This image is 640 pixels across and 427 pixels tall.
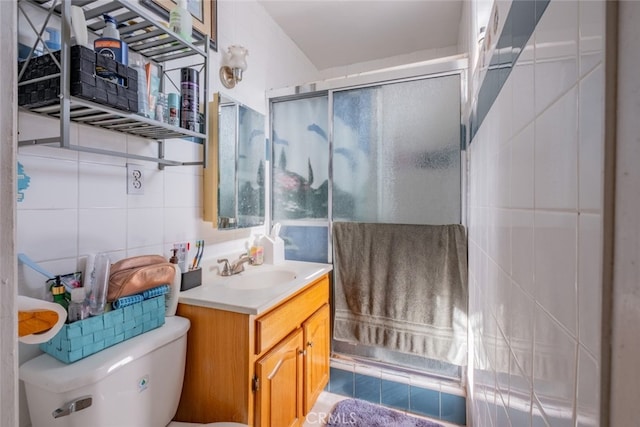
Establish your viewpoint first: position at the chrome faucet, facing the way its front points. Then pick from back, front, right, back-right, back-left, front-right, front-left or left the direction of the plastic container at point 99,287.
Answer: right

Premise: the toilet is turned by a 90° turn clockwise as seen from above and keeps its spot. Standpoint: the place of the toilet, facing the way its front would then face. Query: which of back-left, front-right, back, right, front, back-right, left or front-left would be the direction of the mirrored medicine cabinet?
back

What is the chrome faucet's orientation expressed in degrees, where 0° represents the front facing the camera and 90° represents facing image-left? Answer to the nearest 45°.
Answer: approximately 315°

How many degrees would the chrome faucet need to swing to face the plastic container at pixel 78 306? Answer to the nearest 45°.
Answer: approximately 90° to its right

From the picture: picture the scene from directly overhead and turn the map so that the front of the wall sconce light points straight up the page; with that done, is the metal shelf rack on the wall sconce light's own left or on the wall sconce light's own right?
on the wall sconce light's own right

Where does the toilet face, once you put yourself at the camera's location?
facing the viewer and to the right of the viewer

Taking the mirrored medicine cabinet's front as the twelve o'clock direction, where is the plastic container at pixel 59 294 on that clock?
The plastic container is roughly at 3 o'clock from the mirrored medicine cabinet.

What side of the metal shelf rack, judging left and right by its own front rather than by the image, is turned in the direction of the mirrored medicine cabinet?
left
